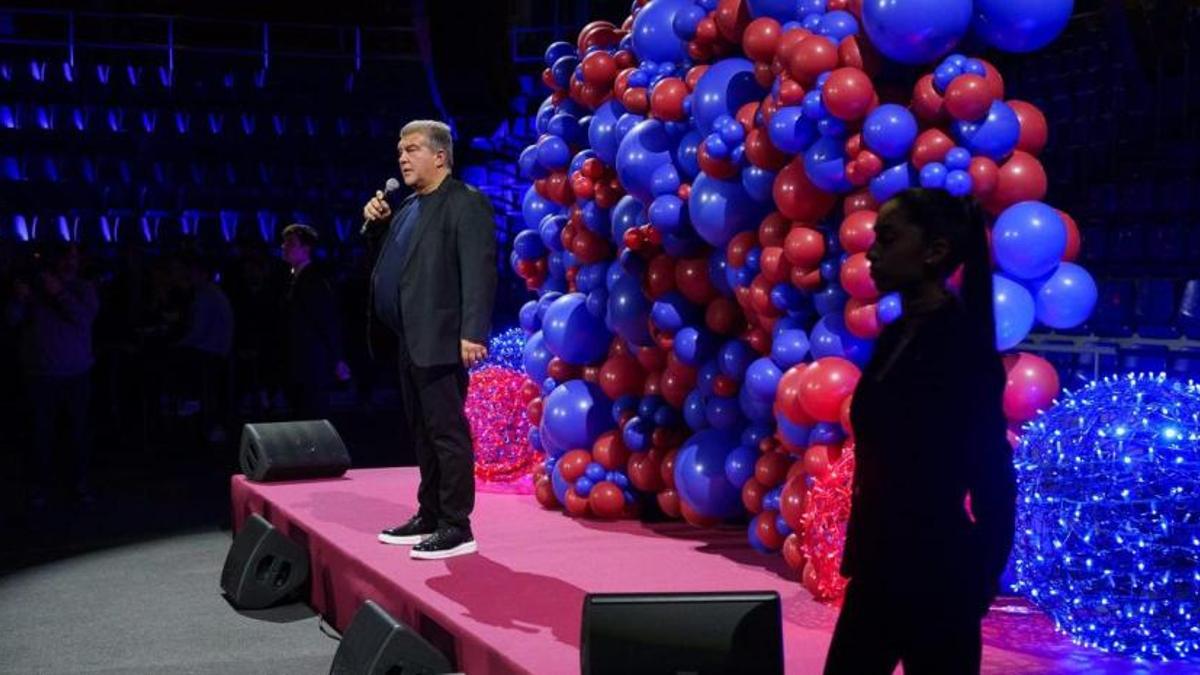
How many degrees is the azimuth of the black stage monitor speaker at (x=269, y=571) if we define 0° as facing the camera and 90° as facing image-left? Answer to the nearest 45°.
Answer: approximately 90°

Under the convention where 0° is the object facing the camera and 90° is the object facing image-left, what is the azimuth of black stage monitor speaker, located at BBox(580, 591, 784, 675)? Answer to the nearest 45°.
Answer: approximately 180°

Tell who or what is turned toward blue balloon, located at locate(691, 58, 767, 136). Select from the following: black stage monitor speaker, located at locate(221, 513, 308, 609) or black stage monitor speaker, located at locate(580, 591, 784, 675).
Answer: black stage monitor speaker, located at locate(580, 591, 784, 675)

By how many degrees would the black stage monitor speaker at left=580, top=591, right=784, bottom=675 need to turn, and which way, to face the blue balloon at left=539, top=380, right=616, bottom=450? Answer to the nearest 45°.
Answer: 0° — it already faces it

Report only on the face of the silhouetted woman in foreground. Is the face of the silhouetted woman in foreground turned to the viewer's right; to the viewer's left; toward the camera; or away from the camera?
to the viewer's left

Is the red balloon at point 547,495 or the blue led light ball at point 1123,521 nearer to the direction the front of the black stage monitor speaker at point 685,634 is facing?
the red balloon

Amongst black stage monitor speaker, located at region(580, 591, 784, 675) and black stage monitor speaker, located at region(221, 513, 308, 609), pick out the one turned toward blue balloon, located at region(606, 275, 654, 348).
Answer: black stage monitor speaker, located at region(580, 591, 784, 675)

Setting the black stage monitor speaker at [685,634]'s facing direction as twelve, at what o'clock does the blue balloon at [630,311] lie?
The blue balloon is roughly at 12 o'clock from the black stage monitor speaker.
